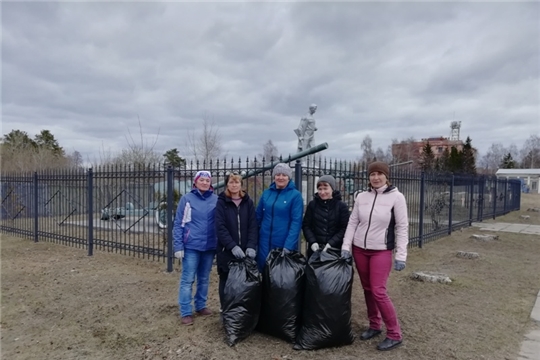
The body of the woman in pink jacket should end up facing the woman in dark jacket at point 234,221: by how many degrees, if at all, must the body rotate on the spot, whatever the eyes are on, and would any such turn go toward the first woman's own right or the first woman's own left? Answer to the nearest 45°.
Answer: approximately 45° to the first woman's own right

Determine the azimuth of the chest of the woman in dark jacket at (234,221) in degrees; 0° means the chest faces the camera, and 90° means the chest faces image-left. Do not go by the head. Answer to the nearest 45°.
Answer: approximately 0°

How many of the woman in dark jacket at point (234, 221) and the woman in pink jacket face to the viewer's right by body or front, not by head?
0

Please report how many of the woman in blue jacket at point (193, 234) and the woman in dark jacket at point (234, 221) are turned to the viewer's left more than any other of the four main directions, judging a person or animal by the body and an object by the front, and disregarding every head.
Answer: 0

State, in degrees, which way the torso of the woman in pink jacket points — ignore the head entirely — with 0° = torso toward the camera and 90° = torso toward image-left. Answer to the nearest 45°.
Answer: approximately 45°

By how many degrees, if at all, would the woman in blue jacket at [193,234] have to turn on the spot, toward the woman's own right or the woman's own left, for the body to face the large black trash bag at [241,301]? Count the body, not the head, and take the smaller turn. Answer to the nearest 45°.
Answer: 0° — they already face it

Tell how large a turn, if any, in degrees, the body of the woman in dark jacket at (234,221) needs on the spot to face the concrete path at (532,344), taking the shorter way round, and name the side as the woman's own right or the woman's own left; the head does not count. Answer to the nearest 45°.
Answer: approximately 90° to the woman's own left

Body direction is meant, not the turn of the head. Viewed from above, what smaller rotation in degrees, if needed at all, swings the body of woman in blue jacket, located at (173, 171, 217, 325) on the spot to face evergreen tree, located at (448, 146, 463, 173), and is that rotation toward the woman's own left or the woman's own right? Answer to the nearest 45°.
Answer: approximately 90° to the woman's own left

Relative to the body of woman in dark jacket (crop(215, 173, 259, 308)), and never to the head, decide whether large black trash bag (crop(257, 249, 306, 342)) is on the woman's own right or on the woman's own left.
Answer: on the woman's own left

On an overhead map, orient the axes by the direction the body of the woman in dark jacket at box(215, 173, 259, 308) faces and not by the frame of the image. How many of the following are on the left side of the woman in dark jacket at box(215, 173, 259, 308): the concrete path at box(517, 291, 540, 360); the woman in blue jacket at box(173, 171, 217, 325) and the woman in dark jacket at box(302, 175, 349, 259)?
2

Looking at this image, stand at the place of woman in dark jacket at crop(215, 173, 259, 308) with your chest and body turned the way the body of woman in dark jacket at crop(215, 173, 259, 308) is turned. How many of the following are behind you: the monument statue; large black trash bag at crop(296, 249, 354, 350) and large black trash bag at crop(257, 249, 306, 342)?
1
